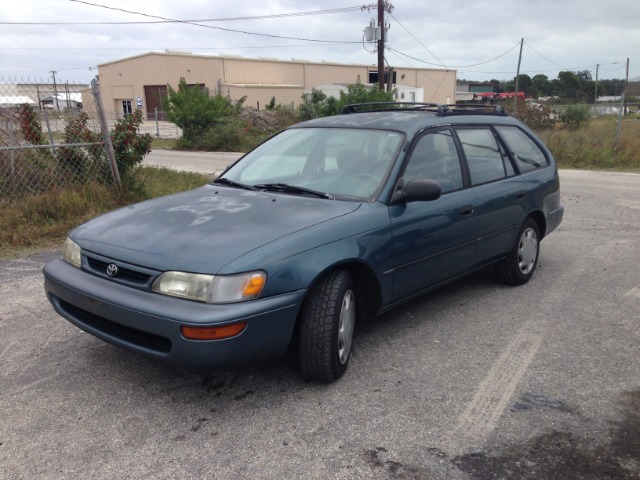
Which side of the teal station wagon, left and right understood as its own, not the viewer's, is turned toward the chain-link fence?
right

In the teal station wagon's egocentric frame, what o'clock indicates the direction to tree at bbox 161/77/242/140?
The tree is roughly at 4 o'clock from the teal station wagon.

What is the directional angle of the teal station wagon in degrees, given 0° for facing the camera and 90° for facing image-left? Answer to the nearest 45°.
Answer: approximately 45°

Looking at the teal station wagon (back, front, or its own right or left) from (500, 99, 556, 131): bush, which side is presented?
back

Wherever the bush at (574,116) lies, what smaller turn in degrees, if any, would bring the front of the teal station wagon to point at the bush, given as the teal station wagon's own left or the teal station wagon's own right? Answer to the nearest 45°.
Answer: approximately 180°

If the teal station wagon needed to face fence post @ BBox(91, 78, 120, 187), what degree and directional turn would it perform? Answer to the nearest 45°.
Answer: approximately 90° to its right

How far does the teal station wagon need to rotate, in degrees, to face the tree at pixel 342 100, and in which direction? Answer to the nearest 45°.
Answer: approximately 135° to its right

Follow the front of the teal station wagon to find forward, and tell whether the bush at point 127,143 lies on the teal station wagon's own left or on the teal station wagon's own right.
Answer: on the teal station wagon's own right
